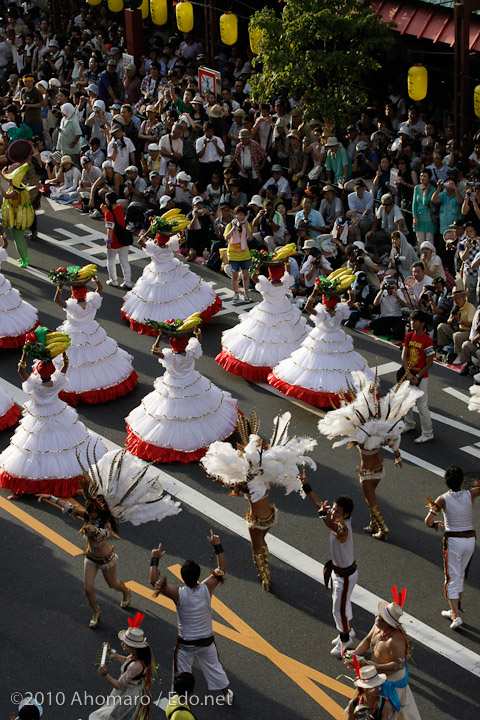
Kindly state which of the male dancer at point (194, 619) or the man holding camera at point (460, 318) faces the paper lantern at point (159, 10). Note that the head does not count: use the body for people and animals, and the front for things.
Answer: the male dancer

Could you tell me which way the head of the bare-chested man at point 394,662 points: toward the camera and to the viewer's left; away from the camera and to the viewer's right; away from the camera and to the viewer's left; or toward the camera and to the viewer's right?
toward the camera and to the viewer's left

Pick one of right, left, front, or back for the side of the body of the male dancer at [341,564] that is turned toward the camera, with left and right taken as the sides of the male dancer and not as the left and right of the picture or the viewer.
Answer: left

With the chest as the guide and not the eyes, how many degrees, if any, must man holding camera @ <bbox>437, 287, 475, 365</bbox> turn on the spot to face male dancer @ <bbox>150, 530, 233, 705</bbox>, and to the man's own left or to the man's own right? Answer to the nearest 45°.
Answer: approximately 45° to the man's own left

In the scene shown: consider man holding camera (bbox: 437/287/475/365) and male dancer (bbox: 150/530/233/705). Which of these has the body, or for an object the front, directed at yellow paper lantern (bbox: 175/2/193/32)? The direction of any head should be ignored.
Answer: the male dancer

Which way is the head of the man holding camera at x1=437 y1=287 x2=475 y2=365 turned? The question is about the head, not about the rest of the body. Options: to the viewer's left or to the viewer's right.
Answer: to the viewer's left

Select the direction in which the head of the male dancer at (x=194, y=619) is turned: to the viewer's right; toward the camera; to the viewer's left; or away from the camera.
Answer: away from the camera

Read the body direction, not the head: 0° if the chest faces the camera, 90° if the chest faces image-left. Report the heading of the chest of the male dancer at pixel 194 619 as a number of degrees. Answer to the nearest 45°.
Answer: approximately 180°
